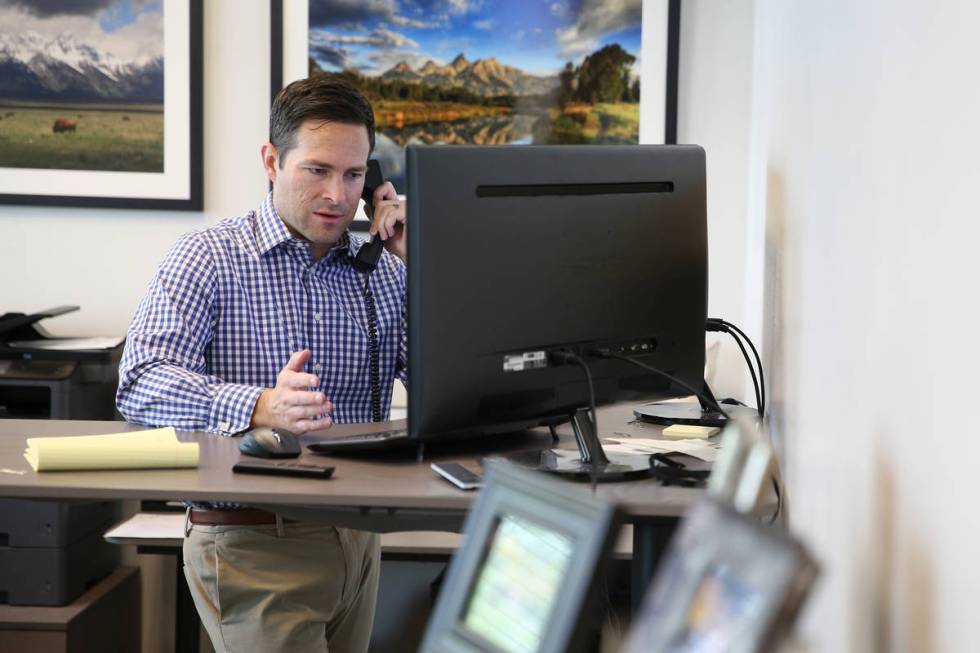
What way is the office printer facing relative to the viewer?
toward the camera

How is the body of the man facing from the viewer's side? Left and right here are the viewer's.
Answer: facing the viewer and to the right of the viewer

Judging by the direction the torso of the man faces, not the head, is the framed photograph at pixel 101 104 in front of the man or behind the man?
behind

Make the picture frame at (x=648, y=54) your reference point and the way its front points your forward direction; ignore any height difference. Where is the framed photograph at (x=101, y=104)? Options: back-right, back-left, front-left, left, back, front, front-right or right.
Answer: right

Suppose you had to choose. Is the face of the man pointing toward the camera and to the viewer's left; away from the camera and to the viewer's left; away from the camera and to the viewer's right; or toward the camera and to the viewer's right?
toward the camera and to the viewer's right

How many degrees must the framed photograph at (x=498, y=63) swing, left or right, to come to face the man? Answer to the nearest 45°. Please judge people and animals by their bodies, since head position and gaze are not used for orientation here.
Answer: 0° — it already faces them

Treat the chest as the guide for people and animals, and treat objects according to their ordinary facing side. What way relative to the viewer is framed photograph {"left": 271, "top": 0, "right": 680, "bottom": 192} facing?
toward the camera

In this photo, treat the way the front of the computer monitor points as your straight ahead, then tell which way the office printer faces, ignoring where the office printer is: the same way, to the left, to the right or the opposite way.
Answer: the opposite way

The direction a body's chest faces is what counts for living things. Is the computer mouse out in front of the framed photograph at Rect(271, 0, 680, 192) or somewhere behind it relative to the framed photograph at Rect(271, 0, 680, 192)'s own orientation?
in front

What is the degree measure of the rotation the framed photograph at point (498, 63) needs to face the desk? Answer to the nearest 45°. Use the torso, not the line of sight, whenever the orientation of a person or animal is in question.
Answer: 0° — it already faces it

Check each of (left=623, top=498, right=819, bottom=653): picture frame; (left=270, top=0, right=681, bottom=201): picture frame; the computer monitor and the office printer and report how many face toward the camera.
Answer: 3

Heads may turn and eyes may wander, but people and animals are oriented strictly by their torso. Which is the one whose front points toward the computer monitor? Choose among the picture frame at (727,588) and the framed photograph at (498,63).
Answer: the framed photograph

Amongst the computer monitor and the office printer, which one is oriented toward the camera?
the office printer

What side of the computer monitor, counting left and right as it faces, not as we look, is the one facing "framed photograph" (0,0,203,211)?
front

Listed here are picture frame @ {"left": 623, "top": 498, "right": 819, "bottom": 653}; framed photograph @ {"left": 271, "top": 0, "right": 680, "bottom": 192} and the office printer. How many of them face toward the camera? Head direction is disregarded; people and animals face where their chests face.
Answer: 3

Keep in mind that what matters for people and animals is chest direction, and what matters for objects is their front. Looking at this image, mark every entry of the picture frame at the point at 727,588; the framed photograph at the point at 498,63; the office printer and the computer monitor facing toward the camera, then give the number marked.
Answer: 3

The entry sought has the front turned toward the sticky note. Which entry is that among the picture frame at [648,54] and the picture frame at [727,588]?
the picture frame at [648,54]
